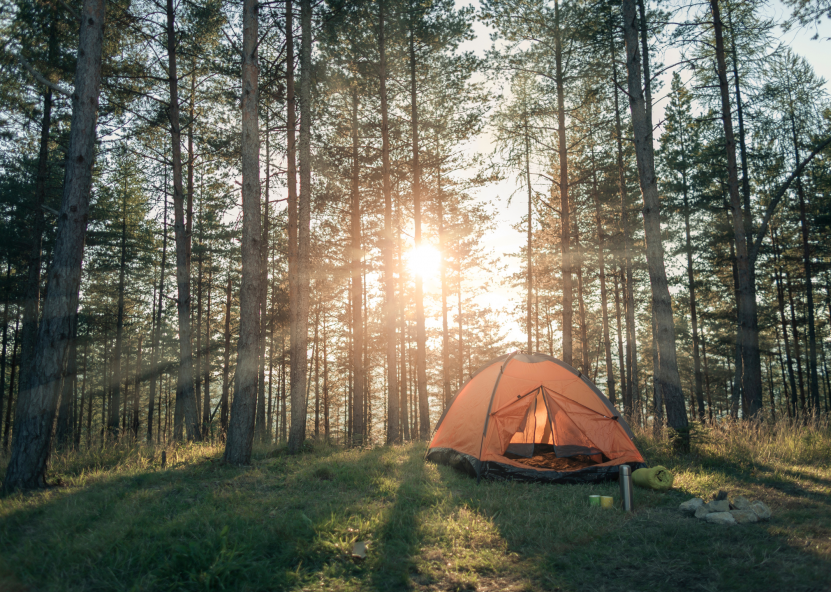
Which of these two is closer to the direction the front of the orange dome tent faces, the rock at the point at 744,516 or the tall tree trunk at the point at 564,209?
the rock

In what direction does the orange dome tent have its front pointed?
toward the camera

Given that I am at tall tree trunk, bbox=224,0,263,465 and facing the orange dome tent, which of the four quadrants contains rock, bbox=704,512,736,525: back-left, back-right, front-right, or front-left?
front-right

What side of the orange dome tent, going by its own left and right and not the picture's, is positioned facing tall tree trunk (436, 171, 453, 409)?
back

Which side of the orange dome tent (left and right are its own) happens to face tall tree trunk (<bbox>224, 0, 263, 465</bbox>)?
right

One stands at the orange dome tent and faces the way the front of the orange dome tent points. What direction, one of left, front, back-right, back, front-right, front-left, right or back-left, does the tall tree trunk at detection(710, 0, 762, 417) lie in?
back-left

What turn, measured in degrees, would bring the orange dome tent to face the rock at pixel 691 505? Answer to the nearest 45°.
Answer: approximately 45° to its left

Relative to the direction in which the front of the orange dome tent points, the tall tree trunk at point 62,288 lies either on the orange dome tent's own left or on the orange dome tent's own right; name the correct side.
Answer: on the orange dome tent's own right
